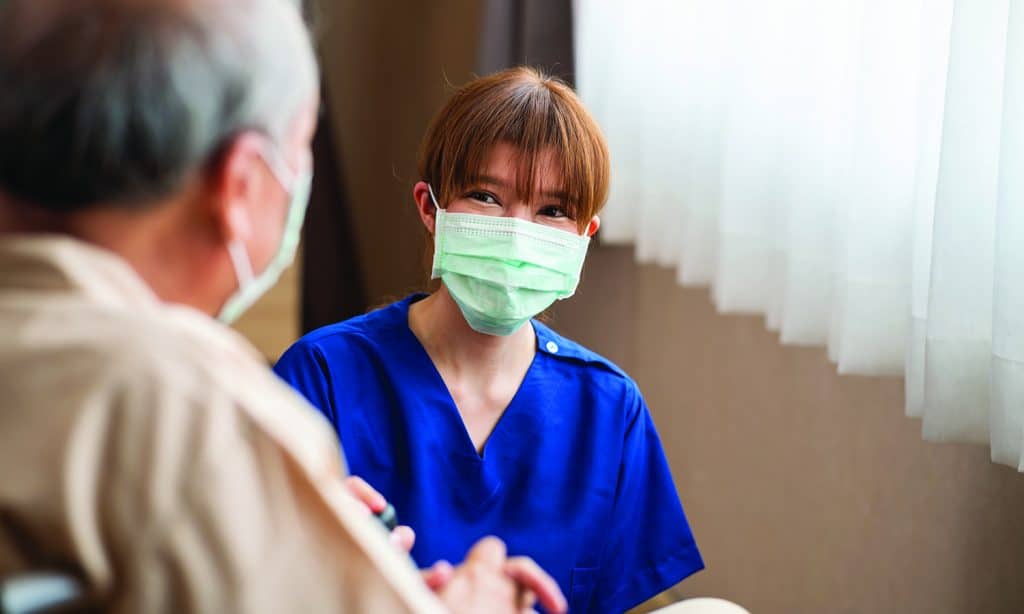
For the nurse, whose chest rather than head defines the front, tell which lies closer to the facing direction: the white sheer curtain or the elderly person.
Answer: the elderly person

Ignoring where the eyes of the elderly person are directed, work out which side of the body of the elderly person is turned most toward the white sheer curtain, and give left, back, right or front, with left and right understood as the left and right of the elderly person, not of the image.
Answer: front

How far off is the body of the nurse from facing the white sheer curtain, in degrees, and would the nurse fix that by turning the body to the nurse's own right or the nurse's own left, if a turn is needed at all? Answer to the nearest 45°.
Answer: approximately 135° to the nurse's own left

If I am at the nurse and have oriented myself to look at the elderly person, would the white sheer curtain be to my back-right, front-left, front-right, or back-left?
back-left

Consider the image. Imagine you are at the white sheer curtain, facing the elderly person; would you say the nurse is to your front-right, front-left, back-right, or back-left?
front-right

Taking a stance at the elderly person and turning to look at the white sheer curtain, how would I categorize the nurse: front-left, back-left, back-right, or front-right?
front-left

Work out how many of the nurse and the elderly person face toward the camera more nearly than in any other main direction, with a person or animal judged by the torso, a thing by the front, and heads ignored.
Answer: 1

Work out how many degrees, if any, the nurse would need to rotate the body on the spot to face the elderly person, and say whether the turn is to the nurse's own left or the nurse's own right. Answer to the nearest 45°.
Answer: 0° — they already face them

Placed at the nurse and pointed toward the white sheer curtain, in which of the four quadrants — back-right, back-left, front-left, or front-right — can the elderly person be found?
back-right

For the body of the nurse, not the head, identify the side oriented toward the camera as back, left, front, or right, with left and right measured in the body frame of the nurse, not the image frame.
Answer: front

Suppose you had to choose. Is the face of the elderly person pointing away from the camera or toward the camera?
away from the camera

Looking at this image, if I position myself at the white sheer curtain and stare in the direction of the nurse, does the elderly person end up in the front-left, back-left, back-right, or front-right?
front-left

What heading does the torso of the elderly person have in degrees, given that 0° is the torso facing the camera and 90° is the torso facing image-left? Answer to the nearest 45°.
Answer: approximately 225°
